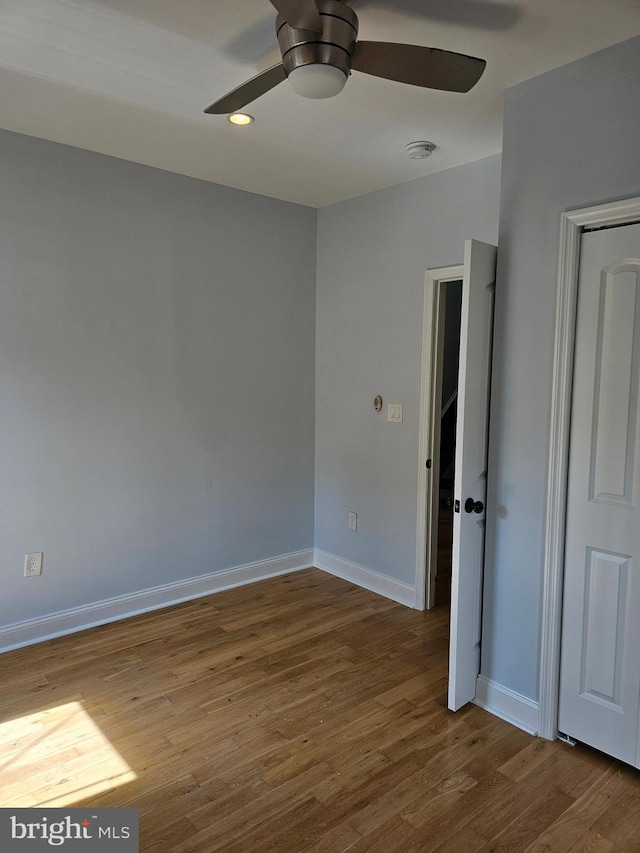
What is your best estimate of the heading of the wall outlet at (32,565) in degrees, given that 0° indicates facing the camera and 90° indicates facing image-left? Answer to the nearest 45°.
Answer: approximately 0°

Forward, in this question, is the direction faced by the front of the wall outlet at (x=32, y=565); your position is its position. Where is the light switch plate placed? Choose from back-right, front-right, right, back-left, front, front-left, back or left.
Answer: left

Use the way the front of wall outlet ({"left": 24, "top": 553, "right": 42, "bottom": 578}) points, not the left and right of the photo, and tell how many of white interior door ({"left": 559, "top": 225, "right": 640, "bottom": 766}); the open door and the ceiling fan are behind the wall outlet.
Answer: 0

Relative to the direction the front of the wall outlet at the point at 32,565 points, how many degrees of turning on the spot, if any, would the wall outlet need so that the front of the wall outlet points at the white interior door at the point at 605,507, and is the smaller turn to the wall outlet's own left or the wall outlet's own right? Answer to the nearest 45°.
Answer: approximately 45° to the wall outlet's own left

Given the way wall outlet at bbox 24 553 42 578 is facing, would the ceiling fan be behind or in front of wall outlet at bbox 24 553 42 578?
in front

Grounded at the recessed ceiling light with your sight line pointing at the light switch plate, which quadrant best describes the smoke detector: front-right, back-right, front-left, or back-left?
front-right

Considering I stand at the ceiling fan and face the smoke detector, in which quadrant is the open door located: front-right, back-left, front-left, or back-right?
front-right

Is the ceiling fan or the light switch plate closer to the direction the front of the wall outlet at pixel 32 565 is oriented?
the ceiling fan

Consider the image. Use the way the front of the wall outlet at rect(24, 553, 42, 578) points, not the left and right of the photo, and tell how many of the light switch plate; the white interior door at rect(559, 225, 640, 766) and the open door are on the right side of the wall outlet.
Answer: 0

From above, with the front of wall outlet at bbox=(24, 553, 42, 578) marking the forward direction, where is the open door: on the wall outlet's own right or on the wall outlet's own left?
on the wall outlet's own left
